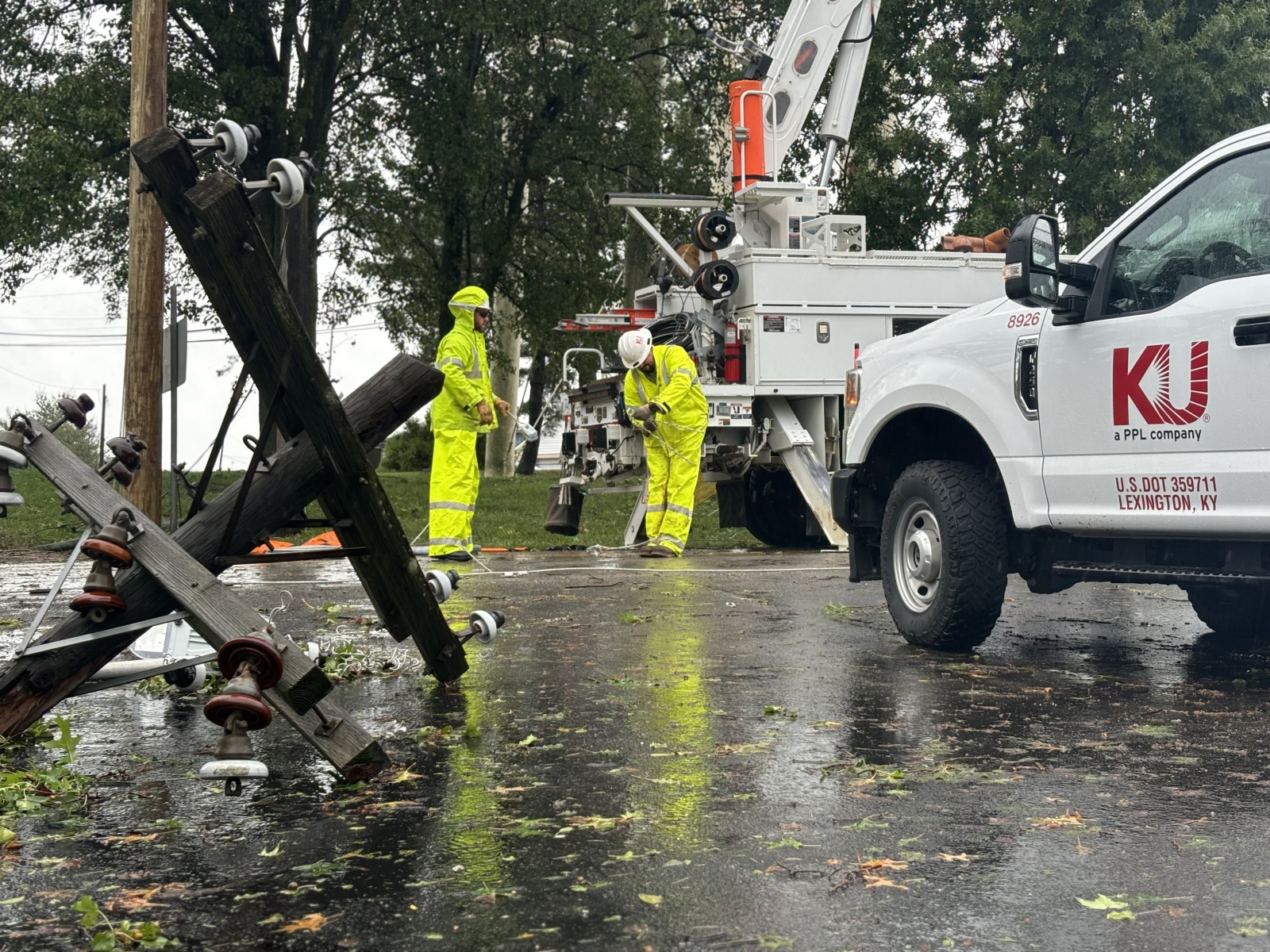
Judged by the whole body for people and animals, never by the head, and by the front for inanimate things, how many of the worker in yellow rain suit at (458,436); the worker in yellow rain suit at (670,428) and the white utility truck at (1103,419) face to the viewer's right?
1

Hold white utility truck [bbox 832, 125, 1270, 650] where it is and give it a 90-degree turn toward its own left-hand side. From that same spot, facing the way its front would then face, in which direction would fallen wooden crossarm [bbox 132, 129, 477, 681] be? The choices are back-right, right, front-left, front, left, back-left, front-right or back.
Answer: front-right

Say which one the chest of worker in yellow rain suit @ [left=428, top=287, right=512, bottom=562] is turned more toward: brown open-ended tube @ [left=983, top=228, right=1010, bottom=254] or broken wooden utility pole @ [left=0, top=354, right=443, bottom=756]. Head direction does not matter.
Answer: the brown open-ended tube

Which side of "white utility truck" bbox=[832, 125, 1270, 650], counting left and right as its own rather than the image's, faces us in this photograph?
left

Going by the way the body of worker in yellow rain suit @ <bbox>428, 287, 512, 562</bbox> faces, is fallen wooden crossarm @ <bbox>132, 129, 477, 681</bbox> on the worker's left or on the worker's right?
on the worker's right

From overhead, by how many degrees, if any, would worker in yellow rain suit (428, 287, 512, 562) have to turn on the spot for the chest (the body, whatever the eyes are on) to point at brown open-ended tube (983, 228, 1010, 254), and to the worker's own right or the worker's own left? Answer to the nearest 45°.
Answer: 0° — they already face it

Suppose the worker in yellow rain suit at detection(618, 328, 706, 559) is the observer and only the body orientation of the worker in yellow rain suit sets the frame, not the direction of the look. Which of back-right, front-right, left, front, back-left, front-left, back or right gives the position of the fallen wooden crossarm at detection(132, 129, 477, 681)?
front-left

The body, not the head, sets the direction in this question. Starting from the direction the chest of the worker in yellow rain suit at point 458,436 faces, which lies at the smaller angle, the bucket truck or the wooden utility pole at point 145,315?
the bucket truck

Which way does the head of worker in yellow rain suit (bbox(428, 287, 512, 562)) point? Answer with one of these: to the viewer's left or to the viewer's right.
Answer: to the viewer's right

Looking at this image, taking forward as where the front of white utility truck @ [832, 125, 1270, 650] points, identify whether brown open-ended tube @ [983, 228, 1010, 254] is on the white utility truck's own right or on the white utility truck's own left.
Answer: on the white utility truck's own right

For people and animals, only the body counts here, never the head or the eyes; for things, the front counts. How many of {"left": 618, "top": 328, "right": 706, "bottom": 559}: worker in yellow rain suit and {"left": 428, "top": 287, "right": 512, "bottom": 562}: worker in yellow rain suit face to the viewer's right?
1

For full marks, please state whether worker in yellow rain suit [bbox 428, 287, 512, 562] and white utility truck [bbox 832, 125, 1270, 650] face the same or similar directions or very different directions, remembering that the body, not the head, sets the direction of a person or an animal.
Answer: very different directions

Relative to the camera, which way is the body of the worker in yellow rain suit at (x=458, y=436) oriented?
to the viewer's right
